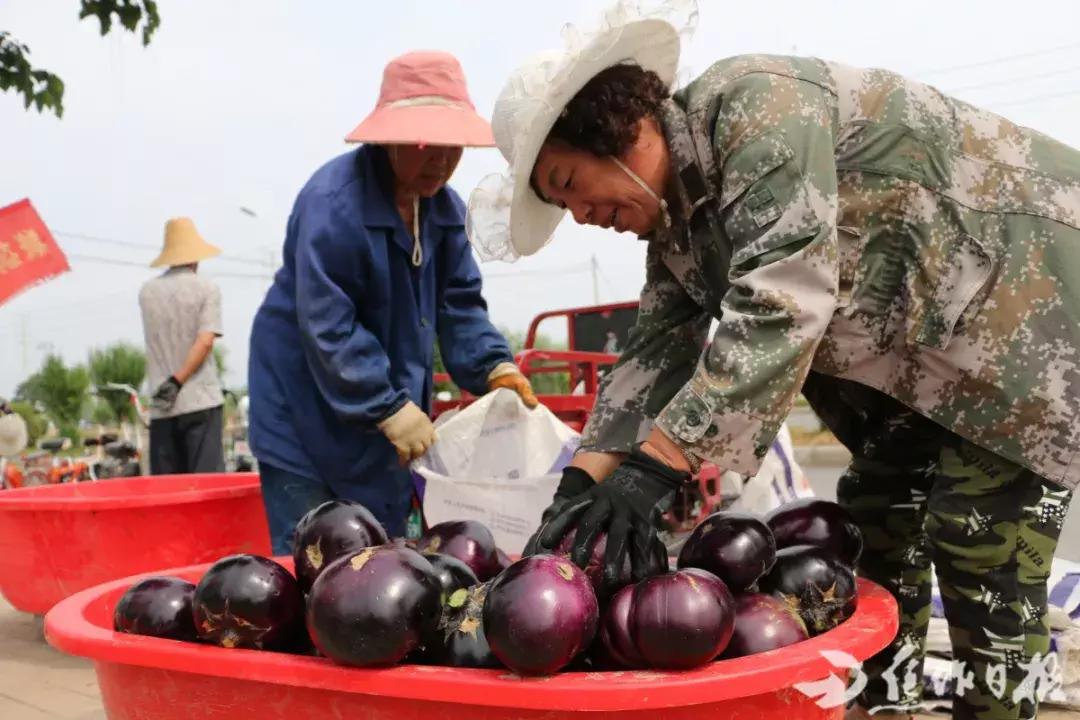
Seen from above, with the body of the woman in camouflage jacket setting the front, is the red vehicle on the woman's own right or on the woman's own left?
on the woman's own right

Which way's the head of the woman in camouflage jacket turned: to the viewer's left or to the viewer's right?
to the viewer's left

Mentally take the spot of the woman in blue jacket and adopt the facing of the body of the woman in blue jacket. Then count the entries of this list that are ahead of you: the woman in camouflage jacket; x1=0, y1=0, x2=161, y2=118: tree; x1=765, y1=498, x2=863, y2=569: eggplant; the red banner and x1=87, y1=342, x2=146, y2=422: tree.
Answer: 2

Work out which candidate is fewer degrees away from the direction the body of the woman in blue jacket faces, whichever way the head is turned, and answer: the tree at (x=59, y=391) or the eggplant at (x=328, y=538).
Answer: the eggplant

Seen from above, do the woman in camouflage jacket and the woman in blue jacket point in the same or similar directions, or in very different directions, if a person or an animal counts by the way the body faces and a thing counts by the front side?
very different directions

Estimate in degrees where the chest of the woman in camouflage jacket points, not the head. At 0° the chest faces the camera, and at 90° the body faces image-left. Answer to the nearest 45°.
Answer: approximately 90°

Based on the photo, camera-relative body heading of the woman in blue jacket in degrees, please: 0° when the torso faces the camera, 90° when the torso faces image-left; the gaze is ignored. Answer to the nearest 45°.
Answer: approximately 315°

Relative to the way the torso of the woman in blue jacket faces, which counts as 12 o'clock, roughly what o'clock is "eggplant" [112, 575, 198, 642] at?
The eggplant is roughly at 2 o'clock from the woman in blue jacket.

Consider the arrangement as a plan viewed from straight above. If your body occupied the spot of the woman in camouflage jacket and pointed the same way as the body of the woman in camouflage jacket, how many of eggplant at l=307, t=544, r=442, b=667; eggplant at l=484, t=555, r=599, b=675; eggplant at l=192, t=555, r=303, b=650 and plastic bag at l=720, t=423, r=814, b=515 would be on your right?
1

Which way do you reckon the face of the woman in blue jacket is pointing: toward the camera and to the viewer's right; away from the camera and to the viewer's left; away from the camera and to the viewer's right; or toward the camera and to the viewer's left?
toward the camera and to the viewer's right

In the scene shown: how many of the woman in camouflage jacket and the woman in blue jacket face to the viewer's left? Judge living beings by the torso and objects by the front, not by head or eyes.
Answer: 1

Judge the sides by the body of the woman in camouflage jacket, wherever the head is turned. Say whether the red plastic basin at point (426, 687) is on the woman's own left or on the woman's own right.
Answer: on the woman's own left

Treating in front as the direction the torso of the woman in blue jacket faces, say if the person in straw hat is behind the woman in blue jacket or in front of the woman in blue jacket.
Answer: behind

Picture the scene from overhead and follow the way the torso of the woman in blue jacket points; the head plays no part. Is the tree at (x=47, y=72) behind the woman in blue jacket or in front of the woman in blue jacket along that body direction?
behind

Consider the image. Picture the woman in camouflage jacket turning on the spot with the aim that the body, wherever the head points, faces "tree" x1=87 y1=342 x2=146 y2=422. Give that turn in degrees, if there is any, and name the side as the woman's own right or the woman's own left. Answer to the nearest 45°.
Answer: approximately 45° to the woman's own right
